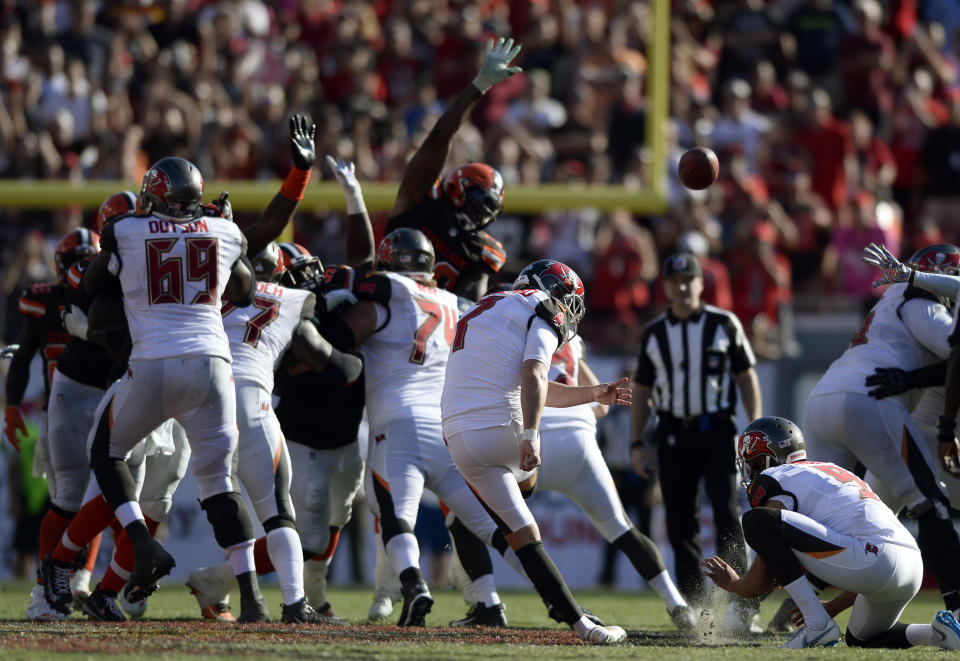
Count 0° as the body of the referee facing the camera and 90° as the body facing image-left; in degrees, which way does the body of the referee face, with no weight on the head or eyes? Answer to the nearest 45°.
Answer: approximately 0°
